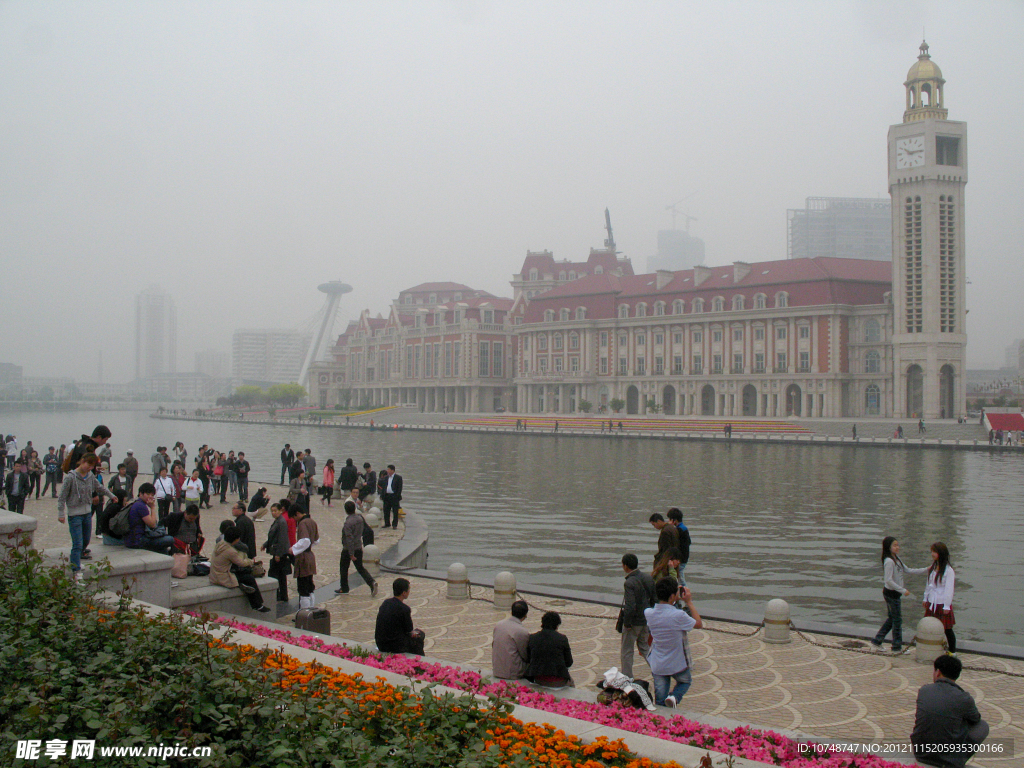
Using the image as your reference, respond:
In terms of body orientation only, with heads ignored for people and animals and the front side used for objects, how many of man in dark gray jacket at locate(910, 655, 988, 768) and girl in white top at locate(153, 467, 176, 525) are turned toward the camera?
1

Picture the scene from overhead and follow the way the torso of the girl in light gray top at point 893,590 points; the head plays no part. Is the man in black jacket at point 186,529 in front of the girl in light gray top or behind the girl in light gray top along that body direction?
behind

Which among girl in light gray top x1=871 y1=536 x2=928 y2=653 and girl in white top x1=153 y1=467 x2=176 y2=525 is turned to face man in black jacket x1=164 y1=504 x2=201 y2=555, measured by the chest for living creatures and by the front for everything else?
girl in white top x1=153 y1=467 x2=176 y2=525

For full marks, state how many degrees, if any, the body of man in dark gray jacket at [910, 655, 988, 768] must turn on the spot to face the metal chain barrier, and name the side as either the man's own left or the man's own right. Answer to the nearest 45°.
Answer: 0° — they already face it

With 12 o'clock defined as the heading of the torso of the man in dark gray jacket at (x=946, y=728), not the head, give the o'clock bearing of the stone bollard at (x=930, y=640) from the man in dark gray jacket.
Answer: The stone bollard is roughly at 12 o'clock from the man in dark gray jacket.

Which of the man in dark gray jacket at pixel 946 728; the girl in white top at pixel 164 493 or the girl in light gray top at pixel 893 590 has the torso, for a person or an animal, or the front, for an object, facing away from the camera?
the man in dark gray jacket

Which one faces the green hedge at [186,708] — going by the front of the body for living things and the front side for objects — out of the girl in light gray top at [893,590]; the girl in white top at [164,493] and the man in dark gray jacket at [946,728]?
the girl in white top at [164,493]

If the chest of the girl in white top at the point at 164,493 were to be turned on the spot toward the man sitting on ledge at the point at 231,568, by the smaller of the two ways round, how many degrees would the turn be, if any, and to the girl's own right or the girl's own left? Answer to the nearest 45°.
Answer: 0° — they already face them

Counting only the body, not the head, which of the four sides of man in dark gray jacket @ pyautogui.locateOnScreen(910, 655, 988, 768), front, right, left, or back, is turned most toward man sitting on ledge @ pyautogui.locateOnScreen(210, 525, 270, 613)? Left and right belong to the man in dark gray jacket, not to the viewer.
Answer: left

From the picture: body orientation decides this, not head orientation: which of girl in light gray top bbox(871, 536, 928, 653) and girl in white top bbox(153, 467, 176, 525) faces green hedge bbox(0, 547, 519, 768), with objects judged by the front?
girl in white top bbox(153, 467, 176, 525)

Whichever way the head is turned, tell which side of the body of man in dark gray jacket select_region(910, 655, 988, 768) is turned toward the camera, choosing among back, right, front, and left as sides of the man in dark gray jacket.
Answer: back
